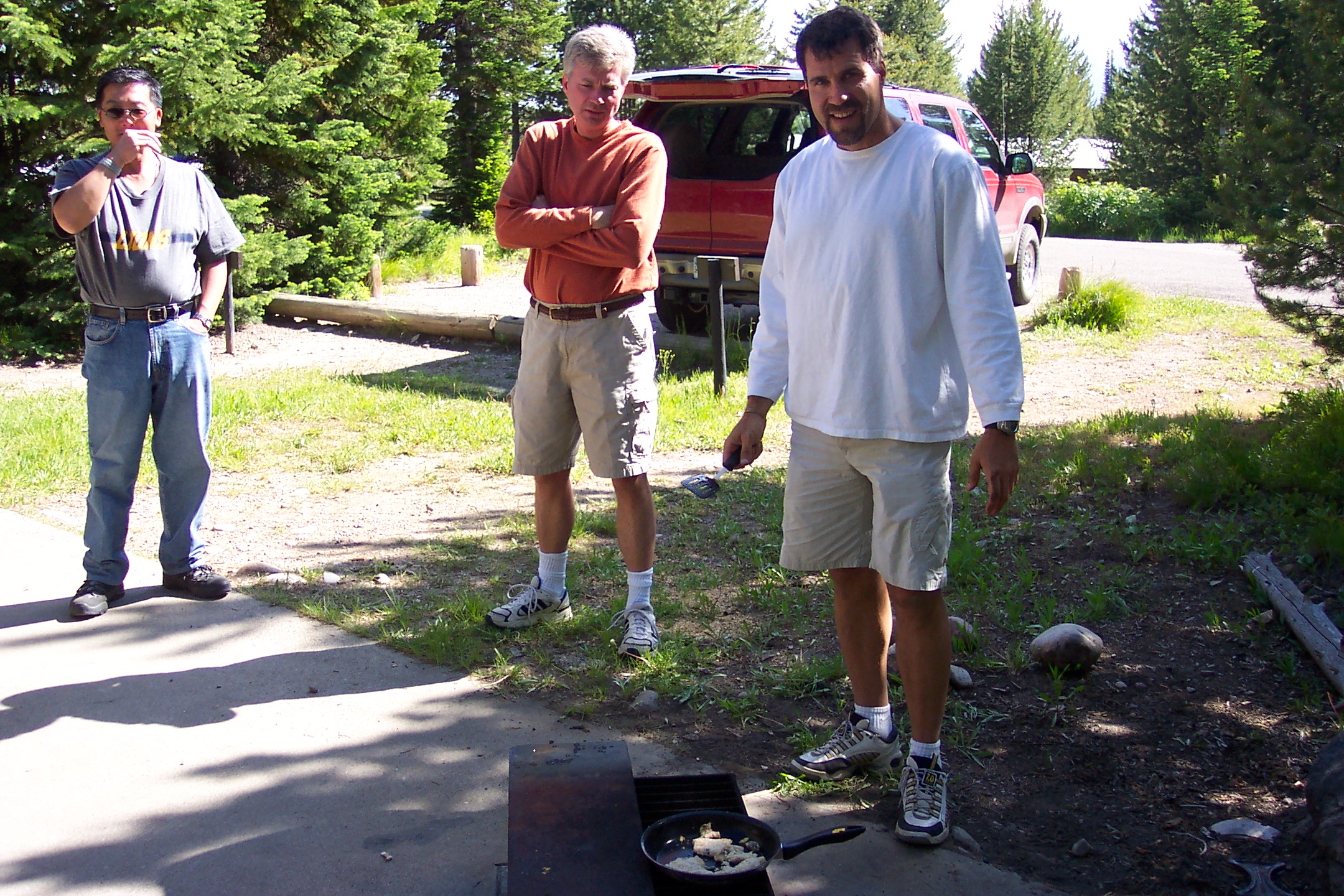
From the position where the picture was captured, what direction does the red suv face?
facing away from the viewer and to the right of the viewer

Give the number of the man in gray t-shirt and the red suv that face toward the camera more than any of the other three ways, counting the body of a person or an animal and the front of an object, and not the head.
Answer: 1

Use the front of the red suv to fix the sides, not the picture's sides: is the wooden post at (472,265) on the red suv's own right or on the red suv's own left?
on the red suv's own left

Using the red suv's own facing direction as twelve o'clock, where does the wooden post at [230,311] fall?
The wooden post is roughly at 8 o'clock from the red suv.

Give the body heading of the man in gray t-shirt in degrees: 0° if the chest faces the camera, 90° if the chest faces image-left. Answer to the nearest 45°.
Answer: approximately 0°

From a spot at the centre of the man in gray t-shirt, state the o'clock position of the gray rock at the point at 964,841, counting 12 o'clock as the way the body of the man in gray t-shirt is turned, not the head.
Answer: The gray rock is roughly at 11 o'clock from the man in gray t-shirt.

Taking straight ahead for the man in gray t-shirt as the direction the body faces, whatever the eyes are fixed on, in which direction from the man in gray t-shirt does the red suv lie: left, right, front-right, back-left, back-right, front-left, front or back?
back-left
